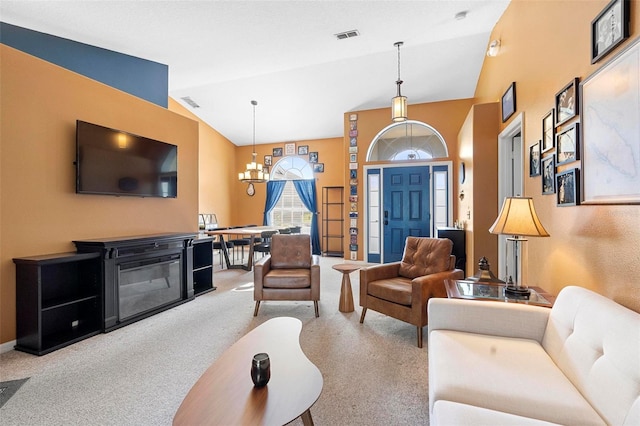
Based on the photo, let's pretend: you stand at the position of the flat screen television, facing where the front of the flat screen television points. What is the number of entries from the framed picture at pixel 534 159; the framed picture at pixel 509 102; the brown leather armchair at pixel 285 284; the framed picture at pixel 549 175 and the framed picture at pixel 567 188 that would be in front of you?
5

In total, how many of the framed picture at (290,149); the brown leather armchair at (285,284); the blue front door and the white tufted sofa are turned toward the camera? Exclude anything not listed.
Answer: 3

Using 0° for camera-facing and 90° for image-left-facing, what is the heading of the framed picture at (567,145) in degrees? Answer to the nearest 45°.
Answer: approximately 45°

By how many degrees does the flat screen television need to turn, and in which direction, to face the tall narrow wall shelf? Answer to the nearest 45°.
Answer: approximately 90° to its left

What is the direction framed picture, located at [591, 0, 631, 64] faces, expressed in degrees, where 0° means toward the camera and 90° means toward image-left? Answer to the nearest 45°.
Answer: approximately 45°

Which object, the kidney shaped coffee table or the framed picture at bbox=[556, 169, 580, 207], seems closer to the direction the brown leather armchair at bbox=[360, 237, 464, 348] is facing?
the kidney shaped coffee table

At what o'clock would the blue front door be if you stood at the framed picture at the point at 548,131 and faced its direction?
The blue front door is roughly at 3 o'clock from the framed picture.

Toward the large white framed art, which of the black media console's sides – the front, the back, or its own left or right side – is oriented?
front

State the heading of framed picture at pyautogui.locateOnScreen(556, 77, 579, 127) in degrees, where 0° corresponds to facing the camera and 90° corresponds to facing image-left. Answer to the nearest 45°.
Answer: approximately 45°

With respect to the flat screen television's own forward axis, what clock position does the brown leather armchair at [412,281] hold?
The brown leather armchair is roughly at 12 o'clock from the flat screen television.

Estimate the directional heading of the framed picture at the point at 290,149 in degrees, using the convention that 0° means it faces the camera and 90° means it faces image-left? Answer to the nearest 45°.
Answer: approximately 0°
